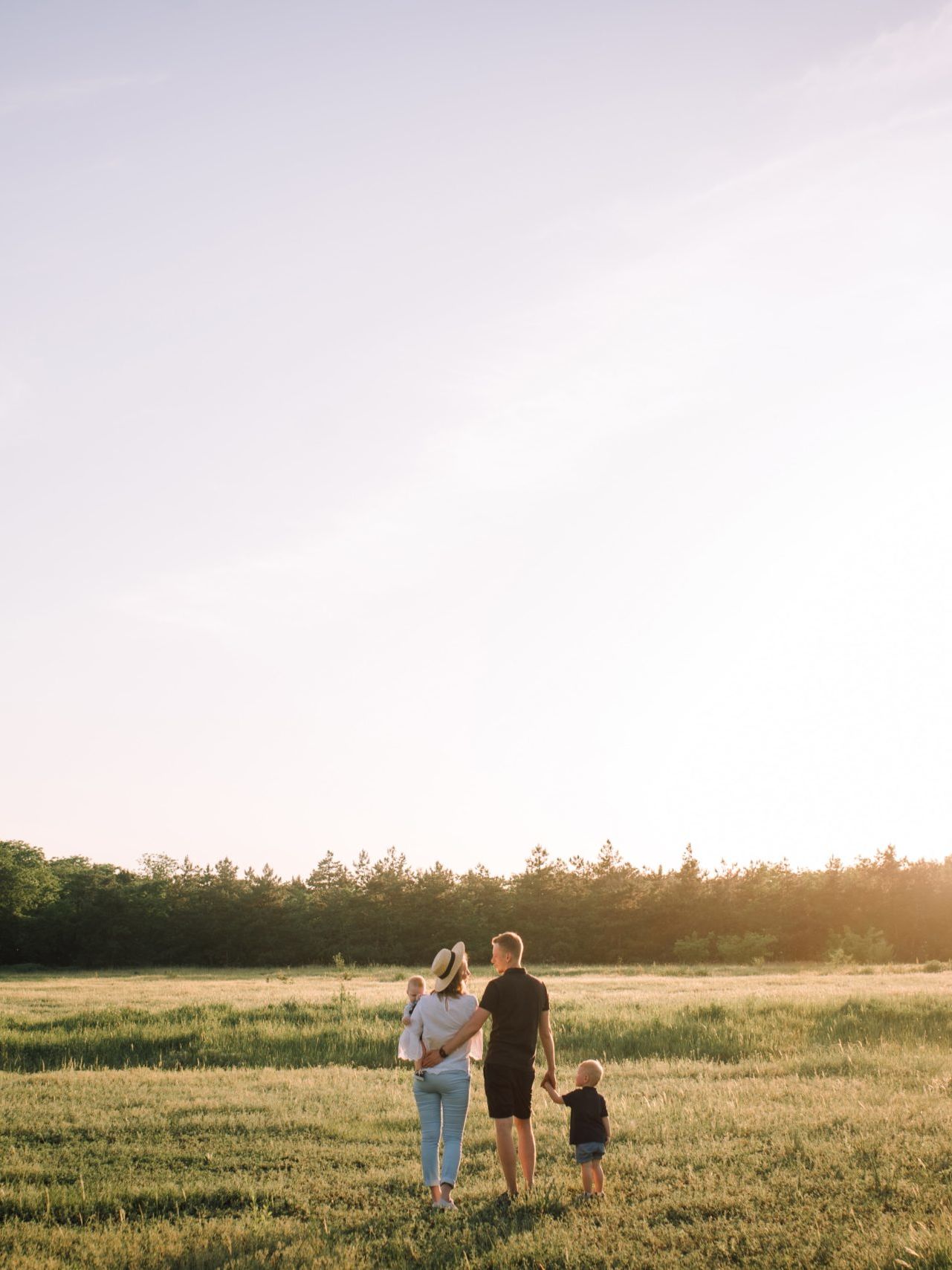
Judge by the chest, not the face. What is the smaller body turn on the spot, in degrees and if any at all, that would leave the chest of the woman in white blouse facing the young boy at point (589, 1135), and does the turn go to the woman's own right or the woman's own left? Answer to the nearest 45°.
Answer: approximately 90° to the woman's own right

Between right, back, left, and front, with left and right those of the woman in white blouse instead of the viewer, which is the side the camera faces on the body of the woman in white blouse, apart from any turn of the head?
back
